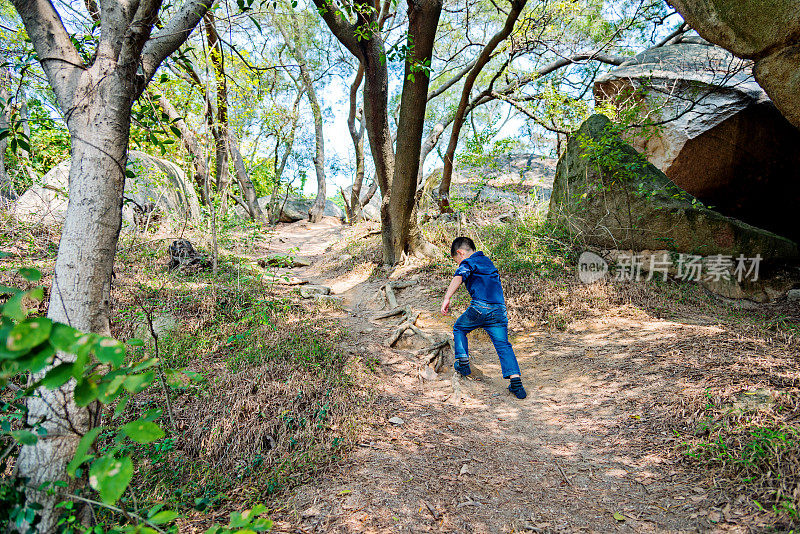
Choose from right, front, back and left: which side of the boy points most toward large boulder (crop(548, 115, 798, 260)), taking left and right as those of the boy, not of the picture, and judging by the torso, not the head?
right

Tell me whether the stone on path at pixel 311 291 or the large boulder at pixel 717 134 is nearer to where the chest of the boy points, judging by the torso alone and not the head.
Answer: the stone on path

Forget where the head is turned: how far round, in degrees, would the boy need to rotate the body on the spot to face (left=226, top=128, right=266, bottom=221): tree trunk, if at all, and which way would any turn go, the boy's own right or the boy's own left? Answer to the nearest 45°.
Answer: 0° — they already face it

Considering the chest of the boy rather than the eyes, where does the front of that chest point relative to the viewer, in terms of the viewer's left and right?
facing away from the viewer and to the left of the viewer

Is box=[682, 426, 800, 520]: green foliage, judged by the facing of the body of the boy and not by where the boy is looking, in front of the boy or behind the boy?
behind

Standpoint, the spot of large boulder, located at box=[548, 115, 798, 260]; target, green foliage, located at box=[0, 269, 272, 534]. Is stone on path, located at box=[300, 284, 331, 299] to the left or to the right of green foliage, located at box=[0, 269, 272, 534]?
right

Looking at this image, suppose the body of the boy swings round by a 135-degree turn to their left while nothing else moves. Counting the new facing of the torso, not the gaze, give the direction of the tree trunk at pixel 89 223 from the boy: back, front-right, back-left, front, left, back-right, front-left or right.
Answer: front-right

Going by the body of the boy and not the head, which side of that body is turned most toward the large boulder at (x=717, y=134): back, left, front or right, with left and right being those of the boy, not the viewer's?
right

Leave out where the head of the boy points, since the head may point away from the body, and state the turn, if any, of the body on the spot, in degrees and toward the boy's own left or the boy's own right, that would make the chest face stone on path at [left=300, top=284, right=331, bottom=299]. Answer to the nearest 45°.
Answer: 0° — they already face it
